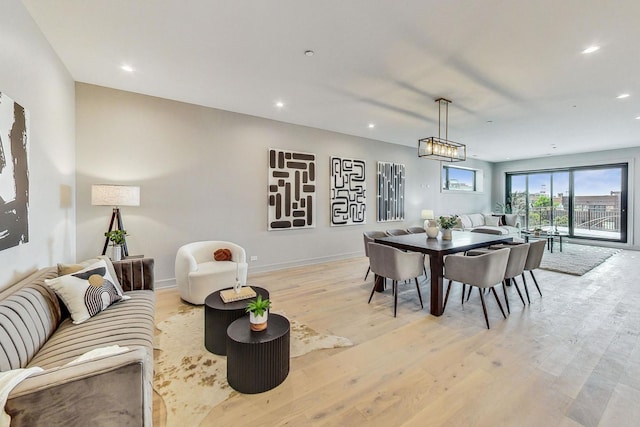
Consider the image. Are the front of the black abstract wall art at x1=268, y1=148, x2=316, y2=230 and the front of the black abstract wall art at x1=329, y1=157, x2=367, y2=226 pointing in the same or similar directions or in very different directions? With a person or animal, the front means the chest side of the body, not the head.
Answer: same or similar directions

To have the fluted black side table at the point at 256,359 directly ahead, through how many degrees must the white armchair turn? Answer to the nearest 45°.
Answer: approximately 45° to its right

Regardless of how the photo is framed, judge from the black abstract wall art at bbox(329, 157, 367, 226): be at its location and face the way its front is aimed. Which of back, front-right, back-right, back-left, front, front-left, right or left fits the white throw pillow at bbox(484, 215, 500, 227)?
left

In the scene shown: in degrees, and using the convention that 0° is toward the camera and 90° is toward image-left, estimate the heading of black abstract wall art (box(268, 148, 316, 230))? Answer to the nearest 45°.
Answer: approximately 315°

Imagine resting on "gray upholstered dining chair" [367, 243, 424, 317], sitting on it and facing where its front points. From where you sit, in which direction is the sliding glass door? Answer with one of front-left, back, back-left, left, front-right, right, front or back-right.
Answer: front

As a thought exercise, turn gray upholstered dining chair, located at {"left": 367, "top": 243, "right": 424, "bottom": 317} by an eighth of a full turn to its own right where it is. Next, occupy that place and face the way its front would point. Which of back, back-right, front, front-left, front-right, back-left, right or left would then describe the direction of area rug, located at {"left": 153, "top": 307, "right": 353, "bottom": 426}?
back-right

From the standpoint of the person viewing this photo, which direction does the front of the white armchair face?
facing the viewer and to the right of the viewer

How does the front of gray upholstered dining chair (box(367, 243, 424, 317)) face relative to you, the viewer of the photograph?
facing away from the viewer and to the right of the viewer

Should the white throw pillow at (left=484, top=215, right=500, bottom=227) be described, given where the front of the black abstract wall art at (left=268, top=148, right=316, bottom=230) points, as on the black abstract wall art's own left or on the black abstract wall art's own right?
on the black abstract wall art's own left

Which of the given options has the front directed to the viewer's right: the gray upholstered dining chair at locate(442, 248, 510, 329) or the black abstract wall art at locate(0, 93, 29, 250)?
the black abstract wall art

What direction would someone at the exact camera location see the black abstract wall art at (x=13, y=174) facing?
facing to the right of the viewer

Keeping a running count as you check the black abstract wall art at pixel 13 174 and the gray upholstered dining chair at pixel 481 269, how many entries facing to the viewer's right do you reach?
1

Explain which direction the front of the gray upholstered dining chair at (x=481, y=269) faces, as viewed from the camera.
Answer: facing away from the viewer and to the left of the viewer

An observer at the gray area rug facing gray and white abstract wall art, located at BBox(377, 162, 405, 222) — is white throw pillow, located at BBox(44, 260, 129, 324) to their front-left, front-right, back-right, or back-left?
front-left

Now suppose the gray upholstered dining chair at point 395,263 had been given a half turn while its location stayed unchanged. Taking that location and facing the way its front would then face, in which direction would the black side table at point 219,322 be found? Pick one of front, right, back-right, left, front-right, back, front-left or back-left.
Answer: front
